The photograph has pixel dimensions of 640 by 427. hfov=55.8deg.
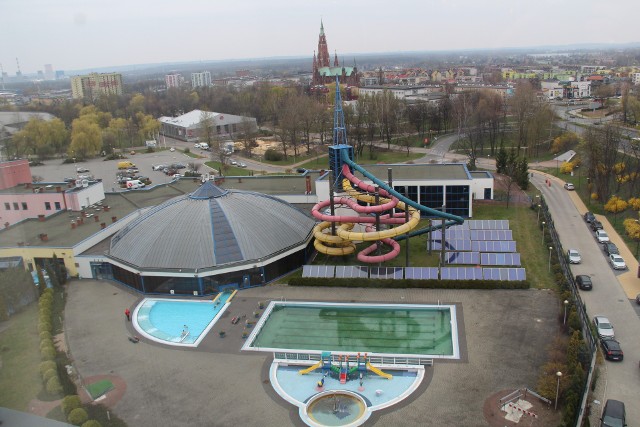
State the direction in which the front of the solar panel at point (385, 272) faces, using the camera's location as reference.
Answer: facing the viewer

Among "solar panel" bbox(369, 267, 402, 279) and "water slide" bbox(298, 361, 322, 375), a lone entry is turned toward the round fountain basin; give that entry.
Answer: the solar panel

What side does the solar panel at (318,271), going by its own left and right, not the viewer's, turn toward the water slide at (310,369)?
front

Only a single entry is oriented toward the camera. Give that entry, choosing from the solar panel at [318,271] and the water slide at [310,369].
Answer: the solar panel

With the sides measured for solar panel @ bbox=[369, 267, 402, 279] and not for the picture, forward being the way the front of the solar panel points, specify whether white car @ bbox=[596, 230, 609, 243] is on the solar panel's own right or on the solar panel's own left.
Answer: on the solar panel's own left

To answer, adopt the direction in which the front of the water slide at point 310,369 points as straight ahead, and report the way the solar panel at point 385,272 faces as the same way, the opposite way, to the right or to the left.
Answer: to the left

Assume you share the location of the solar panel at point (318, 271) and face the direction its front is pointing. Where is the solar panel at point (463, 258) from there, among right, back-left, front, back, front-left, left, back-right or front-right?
left

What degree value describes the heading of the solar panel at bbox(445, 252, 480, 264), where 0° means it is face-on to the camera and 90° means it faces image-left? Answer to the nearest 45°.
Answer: approximately 0°

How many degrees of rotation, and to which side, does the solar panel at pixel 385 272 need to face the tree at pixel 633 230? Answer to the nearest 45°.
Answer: approximately 90° to its left

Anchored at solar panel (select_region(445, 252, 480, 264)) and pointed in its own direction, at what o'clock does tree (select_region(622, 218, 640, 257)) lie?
The tree is roughly at 8 o'clock from the solar panel.

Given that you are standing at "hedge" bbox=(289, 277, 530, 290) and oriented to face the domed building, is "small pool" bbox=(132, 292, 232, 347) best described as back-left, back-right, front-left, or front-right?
front-left

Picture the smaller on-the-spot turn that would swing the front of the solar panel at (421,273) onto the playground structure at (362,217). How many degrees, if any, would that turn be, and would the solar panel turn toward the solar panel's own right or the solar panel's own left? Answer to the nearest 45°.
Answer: approximately 135° to the solar panel's own right

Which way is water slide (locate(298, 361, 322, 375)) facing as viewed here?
to the viewer's left

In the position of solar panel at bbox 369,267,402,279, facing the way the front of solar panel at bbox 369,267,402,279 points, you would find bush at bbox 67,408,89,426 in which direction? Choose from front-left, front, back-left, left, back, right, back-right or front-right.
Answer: front-right
